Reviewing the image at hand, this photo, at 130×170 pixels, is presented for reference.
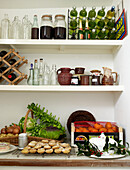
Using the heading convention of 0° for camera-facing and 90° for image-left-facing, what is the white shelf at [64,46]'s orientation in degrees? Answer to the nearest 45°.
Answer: approximately 0°
